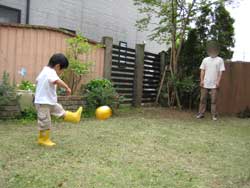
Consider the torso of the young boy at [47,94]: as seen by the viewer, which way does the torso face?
to the viewer's right

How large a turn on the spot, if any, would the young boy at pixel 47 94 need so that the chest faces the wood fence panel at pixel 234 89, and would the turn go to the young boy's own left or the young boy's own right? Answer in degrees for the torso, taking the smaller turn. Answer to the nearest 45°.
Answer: approximately 45° to the young boy's own left

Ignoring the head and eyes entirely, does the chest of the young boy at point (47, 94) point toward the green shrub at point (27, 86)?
no

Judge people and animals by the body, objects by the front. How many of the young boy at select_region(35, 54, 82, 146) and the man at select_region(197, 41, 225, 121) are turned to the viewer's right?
1

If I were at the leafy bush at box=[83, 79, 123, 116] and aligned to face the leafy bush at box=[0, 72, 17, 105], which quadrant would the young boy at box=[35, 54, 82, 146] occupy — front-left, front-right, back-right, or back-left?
front-left

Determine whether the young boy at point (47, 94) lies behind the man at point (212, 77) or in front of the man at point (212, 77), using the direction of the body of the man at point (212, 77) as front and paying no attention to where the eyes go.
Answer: in front

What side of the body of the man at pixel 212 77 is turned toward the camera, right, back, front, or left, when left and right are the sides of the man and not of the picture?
front

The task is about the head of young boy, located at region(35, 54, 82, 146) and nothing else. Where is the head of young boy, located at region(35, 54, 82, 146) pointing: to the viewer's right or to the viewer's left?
to the viewer's right

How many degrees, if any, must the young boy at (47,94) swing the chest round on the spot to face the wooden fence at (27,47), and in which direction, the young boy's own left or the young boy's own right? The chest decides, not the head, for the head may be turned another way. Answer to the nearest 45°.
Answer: approximately 90° to the young boy's own left

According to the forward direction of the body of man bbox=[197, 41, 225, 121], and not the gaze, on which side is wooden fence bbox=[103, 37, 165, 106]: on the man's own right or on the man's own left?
on the man's own right

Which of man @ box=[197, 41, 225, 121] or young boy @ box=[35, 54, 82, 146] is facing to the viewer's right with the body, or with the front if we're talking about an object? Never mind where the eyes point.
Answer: young boy @ box=[35, 54, 82, 146]

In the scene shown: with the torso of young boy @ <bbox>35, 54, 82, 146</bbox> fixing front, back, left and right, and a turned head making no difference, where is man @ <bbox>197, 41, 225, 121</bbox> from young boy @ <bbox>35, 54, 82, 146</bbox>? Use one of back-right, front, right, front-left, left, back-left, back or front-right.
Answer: front-left

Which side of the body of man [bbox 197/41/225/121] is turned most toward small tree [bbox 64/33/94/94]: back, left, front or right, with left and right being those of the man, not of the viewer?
right

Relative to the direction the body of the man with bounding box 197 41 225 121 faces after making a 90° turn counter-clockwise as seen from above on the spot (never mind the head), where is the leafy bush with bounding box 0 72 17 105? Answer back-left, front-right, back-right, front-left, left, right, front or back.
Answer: back-right

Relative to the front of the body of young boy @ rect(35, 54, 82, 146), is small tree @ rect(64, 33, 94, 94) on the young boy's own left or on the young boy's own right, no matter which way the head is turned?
on the young boy's own left
